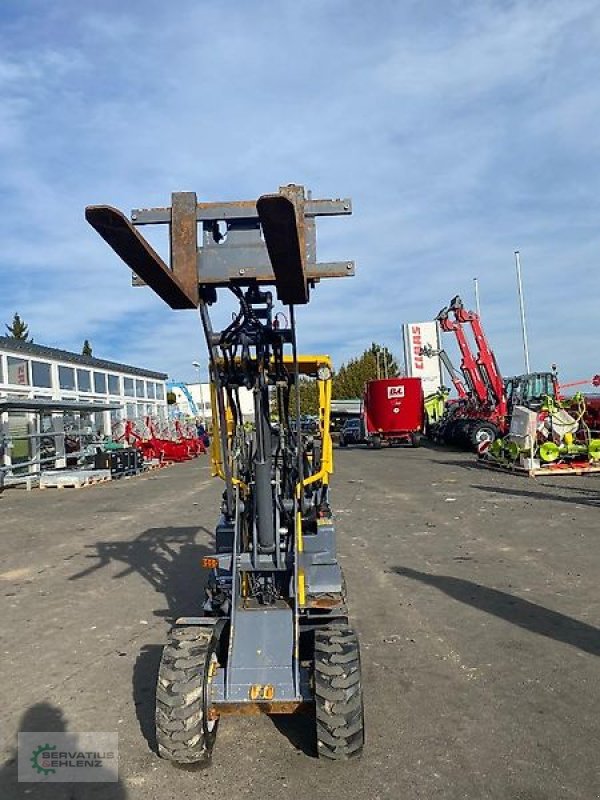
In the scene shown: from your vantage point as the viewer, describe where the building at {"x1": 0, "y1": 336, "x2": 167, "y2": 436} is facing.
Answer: facing the viewer and to the right of the viewer

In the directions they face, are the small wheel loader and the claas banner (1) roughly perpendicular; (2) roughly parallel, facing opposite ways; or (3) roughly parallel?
roughly parallel

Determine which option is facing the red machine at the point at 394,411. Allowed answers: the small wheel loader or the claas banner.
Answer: the claas banner

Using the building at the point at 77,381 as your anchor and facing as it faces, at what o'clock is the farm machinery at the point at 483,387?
The farm machinery is roughly at 12 o'clock from the building.

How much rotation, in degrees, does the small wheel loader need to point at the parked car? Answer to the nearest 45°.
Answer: approximately 180°

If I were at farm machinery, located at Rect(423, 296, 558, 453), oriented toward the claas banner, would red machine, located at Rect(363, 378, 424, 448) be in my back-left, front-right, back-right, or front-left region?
front-left

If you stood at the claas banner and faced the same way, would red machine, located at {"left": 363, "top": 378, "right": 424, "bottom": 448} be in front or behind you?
in front

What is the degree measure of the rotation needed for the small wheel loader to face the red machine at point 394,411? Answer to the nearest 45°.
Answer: approximately 180°

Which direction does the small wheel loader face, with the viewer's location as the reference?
facing the viewer

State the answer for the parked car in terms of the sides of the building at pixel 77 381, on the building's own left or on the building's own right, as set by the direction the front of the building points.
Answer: on the building's own left

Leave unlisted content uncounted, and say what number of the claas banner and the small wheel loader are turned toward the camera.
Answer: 2

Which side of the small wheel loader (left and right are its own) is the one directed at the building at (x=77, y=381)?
back

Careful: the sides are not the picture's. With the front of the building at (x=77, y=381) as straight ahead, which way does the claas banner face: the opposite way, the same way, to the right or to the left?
to the right

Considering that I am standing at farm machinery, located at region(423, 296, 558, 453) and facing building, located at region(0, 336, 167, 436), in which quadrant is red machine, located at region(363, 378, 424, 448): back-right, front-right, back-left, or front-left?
front-right

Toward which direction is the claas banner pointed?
toward the camera
